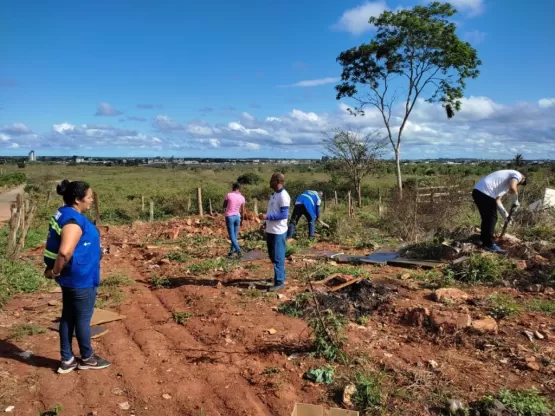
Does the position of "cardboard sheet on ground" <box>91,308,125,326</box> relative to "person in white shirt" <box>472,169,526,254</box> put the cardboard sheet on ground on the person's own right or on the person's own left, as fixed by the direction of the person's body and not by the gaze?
on the person's own right

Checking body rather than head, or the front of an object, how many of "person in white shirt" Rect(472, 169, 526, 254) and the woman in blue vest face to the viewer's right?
2

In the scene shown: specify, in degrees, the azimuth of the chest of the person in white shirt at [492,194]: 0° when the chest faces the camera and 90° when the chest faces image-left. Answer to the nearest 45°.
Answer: approximately 270°

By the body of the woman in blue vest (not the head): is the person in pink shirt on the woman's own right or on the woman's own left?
on the woman's own left

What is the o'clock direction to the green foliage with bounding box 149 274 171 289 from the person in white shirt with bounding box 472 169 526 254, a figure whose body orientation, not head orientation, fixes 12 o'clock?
The green foliage is roughly at 5 o'clock from the person in white shirt.

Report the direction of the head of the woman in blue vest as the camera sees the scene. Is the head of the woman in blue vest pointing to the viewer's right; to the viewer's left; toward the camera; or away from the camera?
to the viewer's right

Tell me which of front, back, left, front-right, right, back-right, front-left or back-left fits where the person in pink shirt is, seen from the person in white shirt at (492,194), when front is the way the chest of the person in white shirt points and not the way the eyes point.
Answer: back

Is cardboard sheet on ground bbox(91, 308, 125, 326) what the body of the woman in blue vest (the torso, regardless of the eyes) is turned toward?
no

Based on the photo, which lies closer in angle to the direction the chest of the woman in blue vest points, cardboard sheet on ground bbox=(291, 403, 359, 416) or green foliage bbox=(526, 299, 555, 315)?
the green foliage

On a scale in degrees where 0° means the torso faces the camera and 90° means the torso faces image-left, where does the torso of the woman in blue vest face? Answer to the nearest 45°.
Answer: approximately 270°

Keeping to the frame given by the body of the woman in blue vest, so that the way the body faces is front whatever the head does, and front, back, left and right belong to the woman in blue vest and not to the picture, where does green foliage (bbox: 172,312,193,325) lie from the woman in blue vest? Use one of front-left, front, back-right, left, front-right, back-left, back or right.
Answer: front-left

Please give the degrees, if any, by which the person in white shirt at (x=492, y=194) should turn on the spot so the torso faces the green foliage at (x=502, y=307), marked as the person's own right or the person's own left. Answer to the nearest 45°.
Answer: approximately 90° to the person's own right

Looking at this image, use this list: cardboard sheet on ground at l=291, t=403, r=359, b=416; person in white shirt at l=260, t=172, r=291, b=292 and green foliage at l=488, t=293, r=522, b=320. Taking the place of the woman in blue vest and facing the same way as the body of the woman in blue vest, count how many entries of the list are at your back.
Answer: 0

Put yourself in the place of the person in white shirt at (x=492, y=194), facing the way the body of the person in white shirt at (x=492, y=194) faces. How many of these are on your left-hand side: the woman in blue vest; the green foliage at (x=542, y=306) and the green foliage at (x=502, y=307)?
0

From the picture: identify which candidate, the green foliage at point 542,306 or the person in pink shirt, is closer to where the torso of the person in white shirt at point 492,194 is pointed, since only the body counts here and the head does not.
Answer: the green foliage
